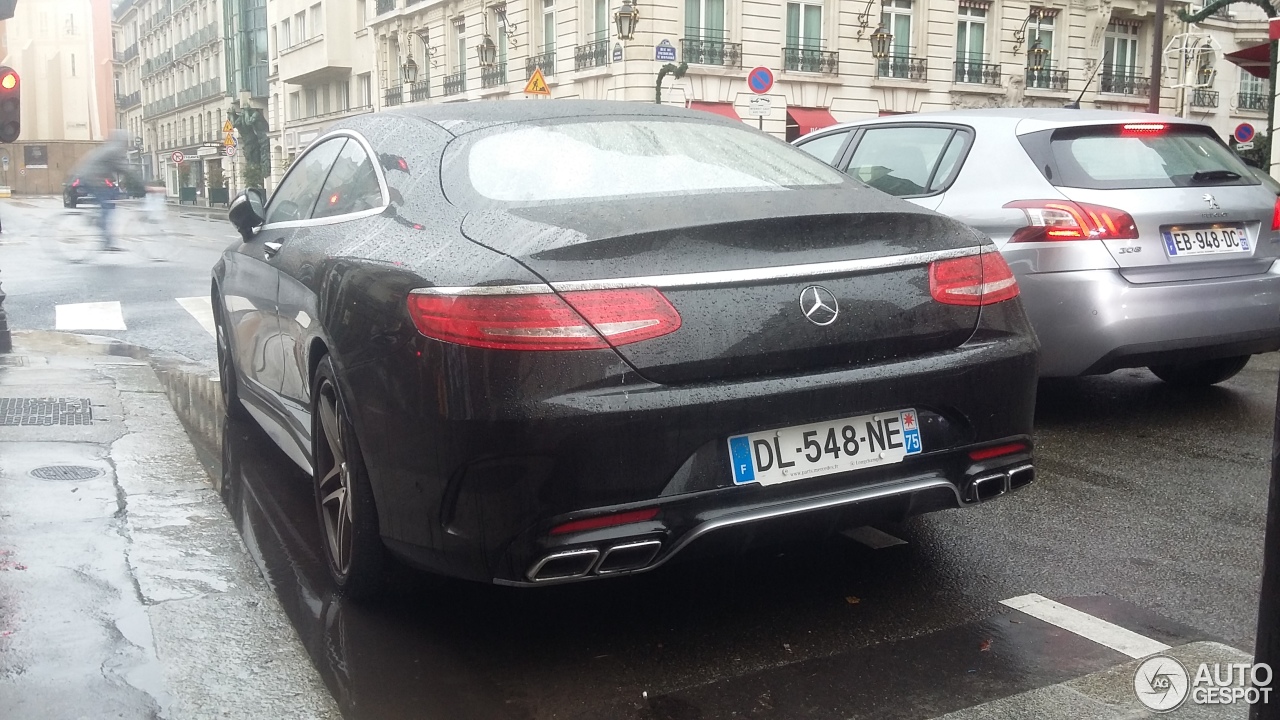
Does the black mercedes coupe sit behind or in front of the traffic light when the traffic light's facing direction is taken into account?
in front

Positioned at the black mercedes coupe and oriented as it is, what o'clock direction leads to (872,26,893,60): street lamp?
The street lamp is roughly at 2 o'clock from the black mercedes coupe.

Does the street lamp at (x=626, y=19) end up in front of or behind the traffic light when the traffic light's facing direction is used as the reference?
behind

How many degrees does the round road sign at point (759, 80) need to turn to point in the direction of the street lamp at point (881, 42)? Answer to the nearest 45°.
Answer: approximately 180°

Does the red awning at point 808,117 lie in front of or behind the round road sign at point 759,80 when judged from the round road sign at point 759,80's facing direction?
behind

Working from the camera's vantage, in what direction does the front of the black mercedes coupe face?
facing away from the viewer and to the left of the viewer

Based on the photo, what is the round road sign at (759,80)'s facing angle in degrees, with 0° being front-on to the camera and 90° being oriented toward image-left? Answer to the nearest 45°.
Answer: approximately 0°

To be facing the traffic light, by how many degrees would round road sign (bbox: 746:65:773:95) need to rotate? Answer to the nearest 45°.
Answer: approximately 45° to its right

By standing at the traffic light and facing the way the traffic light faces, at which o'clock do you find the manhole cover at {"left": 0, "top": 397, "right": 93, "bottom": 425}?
The manhole cover is roughly at 12 o'clock from the traffic light.

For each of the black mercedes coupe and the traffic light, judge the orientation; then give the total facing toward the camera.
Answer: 1

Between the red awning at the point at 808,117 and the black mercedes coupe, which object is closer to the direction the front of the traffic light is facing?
the black mercedes coupe

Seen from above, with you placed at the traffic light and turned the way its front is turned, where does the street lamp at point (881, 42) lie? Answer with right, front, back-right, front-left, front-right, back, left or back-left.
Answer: back-left

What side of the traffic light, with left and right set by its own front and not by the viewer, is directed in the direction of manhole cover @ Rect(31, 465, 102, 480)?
front
